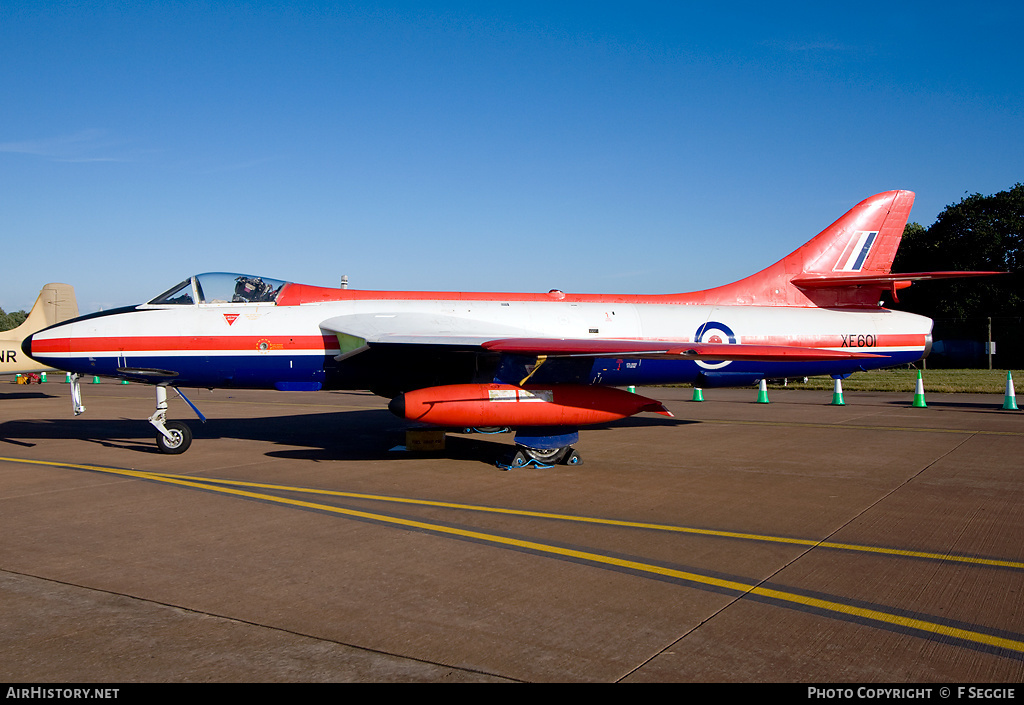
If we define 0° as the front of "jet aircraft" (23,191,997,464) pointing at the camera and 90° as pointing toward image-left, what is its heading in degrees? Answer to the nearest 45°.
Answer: approximately 90°
